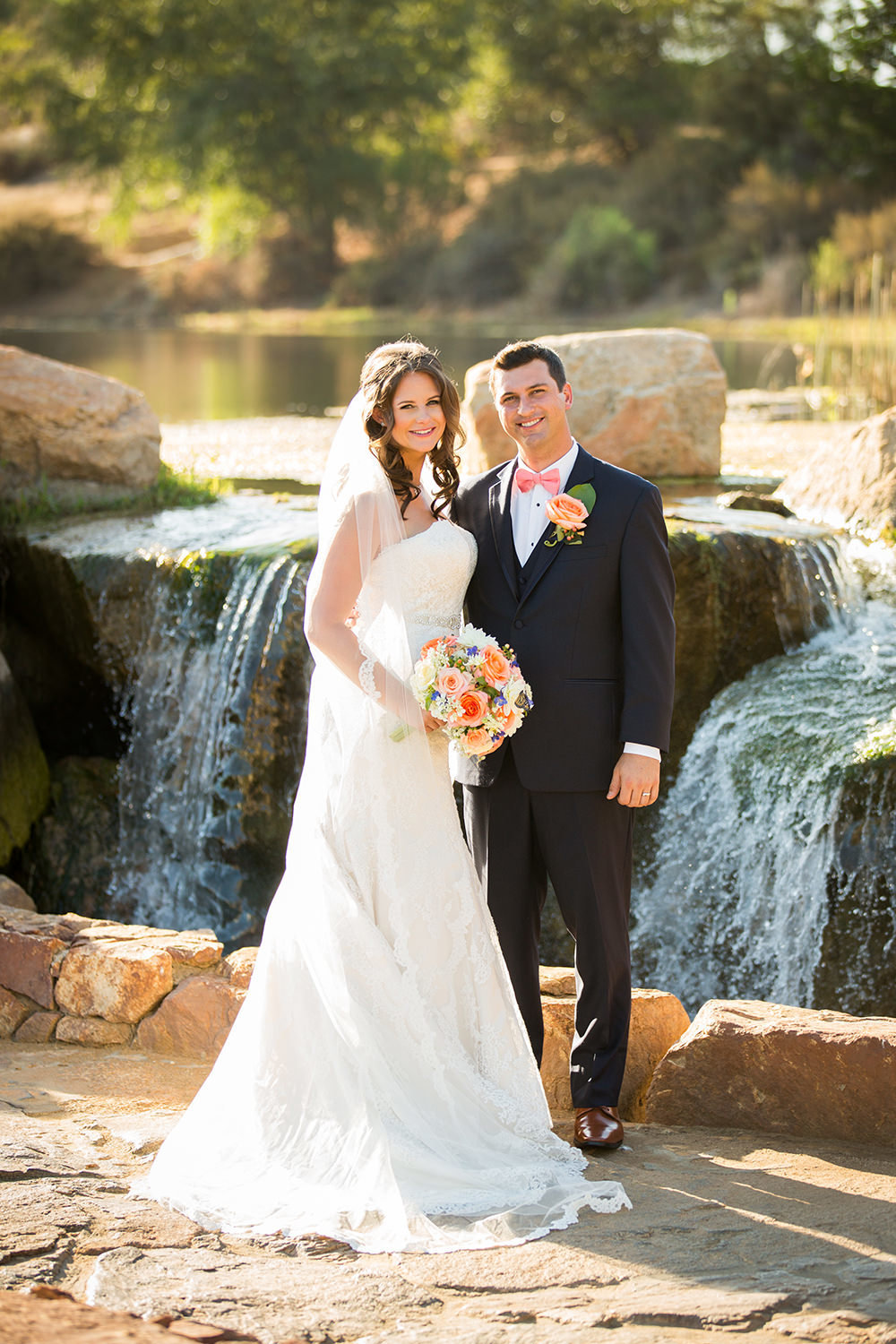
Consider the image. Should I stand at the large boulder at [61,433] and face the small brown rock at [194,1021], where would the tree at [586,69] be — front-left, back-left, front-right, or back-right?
back-left

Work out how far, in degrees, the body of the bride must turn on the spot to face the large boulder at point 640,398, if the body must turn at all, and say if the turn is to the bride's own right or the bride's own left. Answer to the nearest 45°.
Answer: approximately 135° to the bride's own left

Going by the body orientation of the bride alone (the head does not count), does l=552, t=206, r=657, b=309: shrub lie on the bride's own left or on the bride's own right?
on the bride's own left

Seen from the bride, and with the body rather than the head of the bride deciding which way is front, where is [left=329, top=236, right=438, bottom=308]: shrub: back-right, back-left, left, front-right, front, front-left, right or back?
back-left

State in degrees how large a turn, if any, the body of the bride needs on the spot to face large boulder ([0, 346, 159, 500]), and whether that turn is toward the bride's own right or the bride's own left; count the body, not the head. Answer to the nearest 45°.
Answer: approximately 135° to the bride's own left

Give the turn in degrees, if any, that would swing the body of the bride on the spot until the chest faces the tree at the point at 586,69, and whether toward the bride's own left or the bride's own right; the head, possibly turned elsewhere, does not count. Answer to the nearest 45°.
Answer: approximately 135° to the bride's own left

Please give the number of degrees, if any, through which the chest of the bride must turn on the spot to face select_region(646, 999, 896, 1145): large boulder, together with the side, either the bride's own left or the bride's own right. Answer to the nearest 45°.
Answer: approximately 45° to the bride's own left

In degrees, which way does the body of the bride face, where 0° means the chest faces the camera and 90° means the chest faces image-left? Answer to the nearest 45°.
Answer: approximately 315°

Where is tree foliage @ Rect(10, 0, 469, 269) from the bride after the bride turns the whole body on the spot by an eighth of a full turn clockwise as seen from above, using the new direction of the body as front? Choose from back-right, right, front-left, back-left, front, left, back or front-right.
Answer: back
